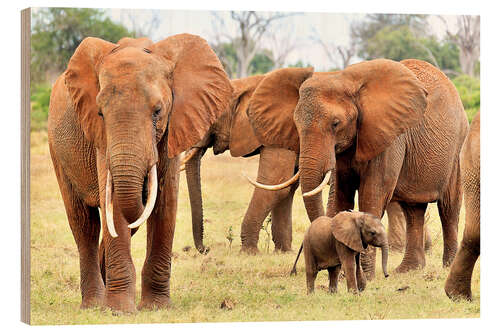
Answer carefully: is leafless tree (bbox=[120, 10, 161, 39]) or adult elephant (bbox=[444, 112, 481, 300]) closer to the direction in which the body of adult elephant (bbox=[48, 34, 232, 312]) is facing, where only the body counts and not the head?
the adult elephant

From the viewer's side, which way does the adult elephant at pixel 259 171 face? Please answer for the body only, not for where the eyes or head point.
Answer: to the viewer's left

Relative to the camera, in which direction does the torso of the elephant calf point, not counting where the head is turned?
to the viewer's right

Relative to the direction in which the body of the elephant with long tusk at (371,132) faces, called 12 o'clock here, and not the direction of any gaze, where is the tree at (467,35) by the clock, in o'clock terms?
The tree is roughly at 6 o'clock from the elephant with long tusk.

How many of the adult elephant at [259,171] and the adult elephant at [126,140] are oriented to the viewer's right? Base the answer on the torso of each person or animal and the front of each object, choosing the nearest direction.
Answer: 0

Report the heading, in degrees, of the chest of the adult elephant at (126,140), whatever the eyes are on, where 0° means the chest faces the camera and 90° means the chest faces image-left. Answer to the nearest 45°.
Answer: approximately 0°

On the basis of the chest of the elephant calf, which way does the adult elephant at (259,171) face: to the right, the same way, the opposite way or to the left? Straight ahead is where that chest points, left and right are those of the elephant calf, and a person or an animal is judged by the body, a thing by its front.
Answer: the opposite way
